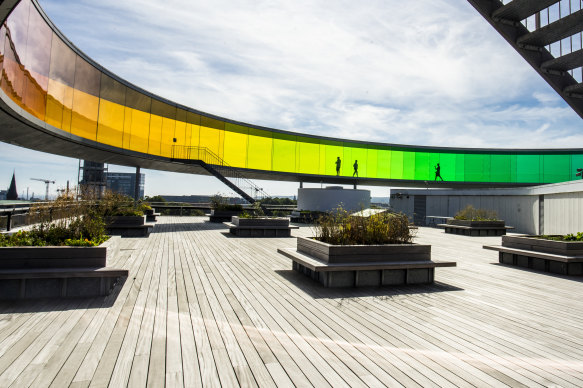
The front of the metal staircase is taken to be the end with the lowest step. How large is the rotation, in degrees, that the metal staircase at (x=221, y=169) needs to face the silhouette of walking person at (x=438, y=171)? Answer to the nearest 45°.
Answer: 0° — it already faces them

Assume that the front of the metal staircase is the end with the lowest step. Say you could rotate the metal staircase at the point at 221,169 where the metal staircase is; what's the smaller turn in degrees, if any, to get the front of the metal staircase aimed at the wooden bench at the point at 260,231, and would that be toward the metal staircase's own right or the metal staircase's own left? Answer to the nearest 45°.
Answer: approximately 90° to the metal staircase's own right

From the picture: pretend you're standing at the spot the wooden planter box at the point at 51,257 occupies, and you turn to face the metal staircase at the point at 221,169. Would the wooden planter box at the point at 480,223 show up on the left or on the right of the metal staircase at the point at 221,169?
right

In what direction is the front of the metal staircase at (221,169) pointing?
to the viewer's right

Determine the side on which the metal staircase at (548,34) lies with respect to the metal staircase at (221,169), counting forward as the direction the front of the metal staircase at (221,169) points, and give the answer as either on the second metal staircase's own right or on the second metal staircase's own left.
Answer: on the second metal staircase's own right

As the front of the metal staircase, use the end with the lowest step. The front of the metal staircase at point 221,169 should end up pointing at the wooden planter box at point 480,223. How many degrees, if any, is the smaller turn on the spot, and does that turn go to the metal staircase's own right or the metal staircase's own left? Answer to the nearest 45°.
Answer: approximately 45° to the metal staircase's own right

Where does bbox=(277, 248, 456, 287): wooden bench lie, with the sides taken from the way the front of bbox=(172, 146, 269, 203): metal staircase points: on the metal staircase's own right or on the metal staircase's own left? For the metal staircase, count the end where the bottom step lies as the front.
on the metal staircase's own right

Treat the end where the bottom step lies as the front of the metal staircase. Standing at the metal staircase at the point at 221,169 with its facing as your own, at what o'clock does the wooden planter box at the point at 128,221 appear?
The wooden planter box is roughly at 4 o'clock from the metal staircase.

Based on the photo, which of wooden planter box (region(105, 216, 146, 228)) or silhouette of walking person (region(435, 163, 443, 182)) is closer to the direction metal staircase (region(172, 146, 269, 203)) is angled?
the silhouette of walking person

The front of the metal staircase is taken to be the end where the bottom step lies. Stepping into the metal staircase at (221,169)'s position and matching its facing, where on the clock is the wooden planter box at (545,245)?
The wooden planter box is roughly at 2 o'clock from the metal staircase.

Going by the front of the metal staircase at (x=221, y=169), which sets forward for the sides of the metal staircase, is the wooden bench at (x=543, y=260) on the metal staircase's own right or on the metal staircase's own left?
on the metal staircase's own right
